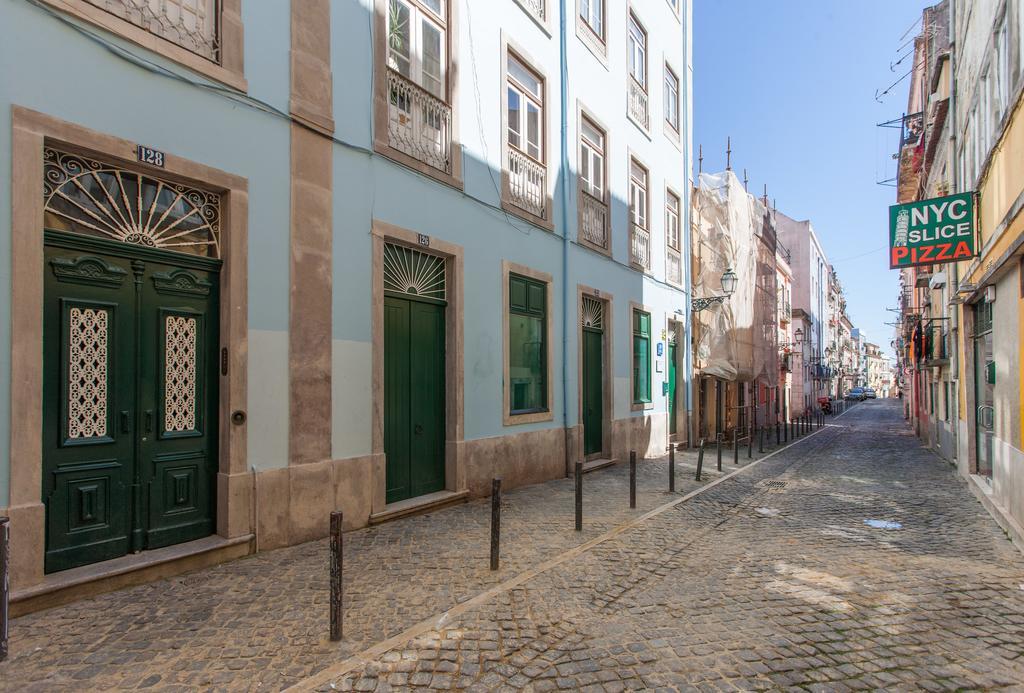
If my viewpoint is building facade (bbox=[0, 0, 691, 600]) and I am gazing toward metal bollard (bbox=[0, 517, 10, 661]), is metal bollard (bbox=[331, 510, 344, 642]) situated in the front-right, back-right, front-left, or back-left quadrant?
front-left

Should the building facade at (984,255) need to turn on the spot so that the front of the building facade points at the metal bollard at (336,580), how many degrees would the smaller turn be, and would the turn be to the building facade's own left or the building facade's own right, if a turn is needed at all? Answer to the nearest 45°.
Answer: approximately 90° to the building facade's own left

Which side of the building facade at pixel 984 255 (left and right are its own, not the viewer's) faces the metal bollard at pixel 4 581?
left

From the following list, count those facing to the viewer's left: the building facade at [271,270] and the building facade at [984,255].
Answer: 1

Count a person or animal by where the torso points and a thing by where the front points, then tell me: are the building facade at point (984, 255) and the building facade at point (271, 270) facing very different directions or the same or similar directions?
very different directions

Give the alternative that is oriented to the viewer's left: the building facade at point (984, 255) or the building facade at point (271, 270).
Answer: the building facade at point (984, 255)

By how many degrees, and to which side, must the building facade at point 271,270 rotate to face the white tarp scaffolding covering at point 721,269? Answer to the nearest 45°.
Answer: approximately 90° to its left

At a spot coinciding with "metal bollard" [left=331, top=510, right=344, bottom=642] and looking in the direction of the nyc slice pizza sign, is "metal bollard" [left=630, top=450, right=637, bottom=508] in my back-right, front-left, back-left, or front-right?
front-left

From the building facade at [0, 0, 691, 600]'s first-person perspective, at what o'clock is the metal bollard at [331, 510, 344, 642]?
The metal bollard is roughly at 1 o'clock from the building facade.

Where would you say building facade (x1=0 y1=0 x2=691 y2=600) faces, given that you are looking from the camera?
facing the viewer and to the right of the viewer

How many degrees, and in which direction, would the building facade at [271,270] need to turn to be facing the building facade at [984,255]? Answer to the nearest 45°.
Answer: approximately 45° to its left

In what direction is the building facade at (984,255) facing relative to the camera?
to the viewer's left
